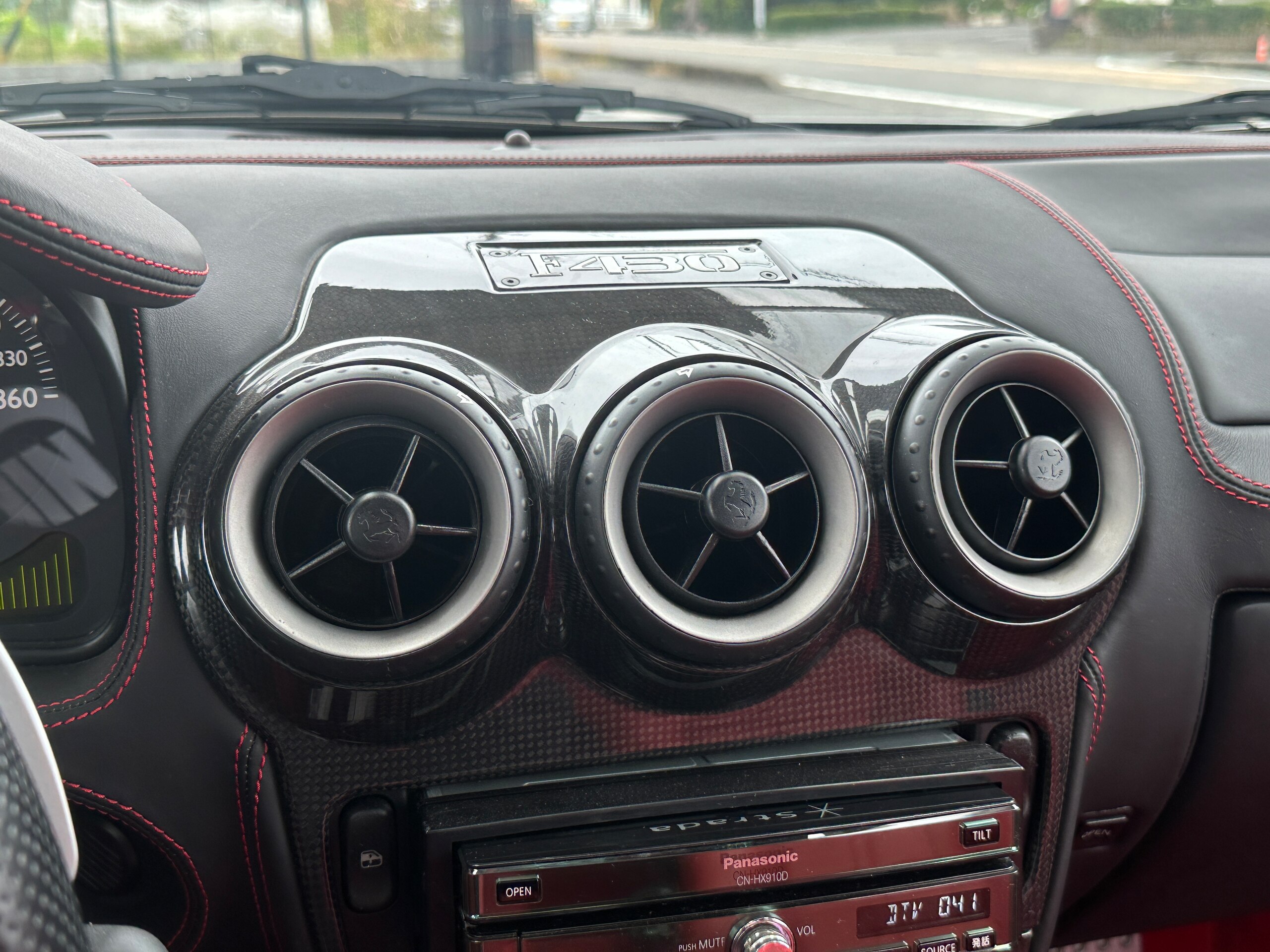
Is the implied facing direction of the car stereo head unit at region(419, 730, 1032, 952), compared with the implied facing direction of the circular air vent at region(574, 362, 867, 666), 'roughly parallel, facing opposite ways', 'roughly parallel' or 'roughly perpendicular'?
roughly parallel

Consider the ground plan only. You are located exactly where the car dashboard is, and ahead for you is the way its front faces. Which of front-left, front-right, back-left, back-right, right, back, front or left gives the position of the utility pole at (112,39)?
back-right

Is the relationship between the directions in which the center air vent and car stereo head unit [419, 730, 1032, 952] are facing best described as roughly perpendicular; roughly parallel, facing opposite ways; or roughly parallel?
roughly parallel

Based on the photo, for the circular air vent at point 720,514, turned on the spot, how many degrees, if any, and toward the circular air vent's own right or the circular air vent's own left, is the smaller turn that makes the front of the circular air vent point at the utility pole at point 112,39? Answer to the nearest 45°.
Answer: approximately 135° to the circular air vent's own right

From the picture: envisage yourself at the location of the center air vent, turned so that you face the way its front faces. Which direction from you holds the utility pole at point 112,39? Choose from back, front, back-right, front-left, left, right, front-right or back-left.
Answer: back-right

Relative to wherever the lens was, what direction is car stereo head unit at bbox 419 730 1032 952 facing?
facing the viewer

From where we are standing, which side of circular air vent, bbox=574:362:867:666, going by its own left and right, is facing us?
front

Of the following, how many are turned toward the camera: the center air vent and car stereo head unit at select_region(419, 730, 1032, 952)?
2

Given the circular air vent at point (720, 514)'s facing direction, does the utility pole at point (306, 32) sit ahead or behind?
behind
